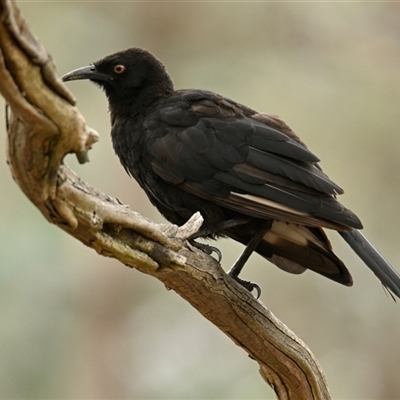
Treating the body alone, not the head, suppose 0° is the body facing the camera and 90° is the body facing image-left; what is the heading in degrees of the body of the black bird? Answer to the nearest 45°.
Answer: approximately 90°
